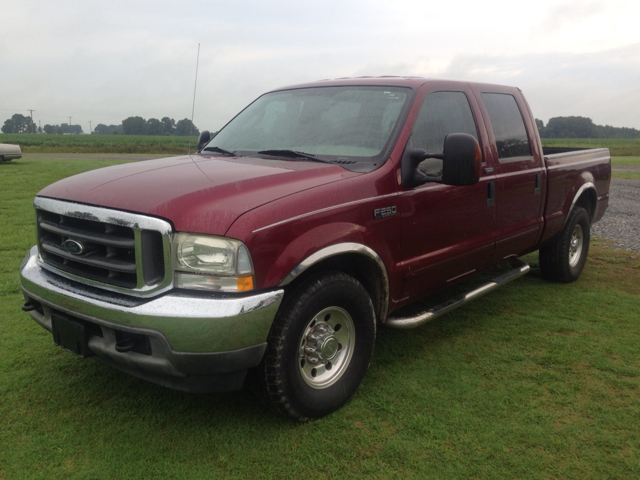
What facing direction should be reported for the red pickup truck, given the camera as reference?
facing the viewer and to the left of the viewer
